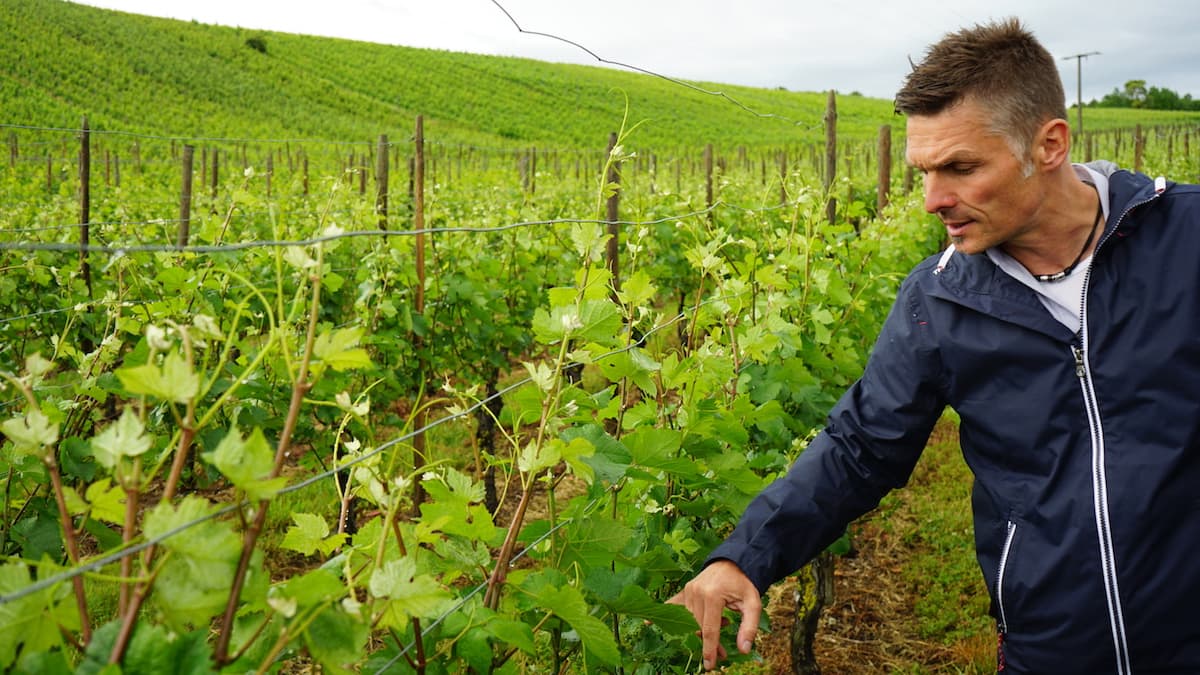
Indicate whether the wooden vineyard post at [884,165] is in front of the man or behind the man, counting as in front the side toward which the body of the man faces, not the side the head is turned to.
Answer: behind

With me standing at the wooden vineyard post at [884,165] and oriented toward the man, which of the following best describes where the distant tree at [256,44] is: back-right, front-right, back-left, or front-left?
back-right

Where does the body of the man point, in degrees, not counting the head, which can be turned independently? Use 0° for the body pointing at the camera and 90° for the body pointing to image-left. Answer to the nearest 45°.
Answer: approximately 0°
